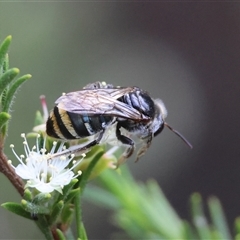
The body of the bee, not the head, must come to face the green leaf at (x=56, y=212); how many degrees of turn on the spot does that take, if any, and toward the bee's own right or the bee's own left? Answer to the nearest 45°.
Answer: approximately 180°

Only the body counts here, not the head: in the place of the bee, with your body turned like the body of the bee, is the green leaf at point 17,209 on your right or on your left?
on your right

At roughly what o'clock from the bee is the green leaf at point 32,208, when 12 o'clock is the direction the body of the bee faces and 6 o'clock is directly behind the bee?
The green leaf is roughly at 6 o'clock from the bee.

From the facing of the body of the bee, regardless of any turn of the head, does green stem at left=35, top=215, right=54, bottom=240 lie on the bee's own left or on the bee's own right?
on the bee's own right

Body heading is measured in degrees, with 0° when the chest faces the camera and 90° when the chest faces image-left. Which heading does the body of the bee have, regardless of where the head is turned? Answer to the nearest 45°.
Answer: approximately 270°
